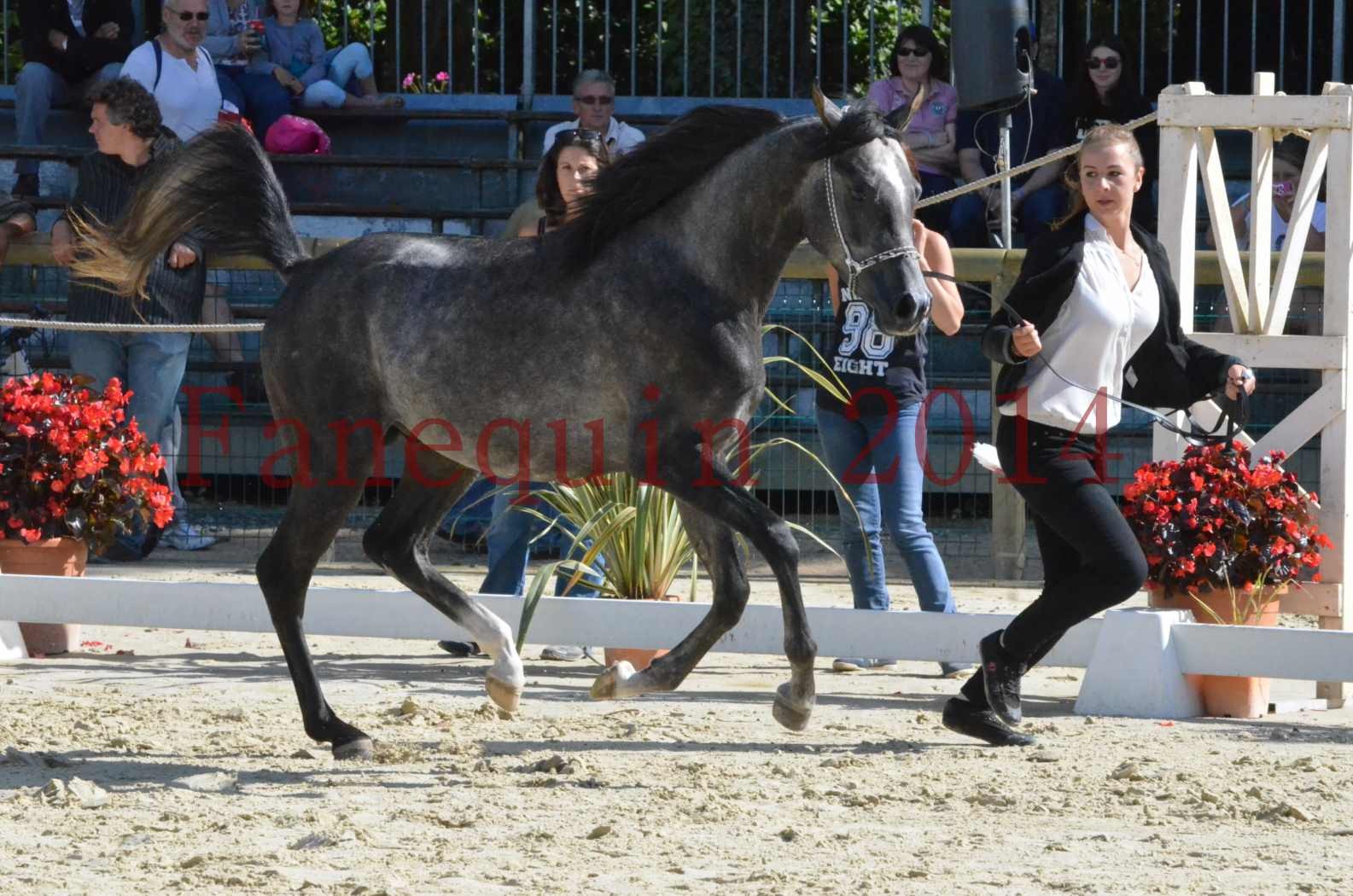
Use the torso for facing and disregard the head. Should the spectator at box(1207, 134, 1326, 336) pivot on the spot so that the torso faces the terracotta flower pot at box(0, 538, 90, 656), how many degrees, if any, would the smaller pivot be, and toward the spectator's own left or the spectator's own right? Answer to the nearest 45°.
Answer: approximately 45° to the spectator's own right

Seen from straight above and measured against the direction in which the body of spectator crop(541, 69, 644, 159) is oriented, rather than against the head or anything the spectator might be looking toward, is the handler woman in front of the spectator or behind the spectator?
in front

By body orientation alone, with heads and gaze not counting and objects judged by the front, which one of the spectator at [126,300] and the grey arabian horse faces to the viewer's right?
the grey arabian horse

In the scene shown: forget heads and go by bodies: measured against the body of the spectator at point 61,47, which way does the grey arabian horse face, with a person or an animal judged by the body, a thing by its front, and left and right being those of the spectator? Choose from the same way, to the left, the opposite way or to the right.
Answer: to the left

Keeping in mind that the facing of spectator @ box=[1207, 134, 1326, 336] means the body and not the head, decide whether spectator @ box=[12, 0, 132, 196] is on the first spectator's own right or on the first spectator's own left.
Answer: on the first spectator's own right

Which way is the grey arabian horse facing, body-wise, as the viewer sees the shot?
to the viewer's right

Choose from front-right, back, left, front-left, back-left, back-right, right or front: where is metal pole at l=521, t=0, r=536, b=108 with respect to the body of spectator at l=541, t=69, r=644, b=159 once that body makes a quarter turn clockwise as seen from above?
right

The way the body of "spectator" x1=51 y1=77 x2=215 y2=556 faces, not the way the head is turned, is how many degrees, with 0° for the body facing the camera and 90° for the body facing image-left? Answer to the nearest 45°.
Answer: approximately 0°

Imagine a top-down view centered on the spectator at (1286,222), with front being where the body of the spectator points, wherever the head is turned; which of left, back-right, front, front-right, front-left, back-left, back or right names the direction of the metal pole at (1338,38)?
back
